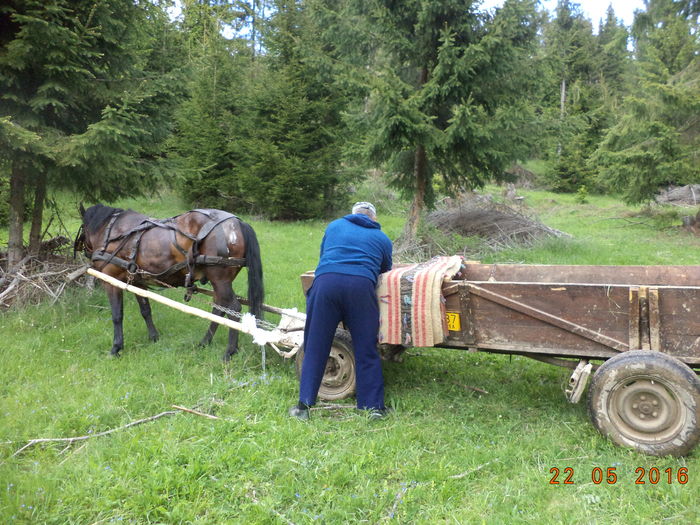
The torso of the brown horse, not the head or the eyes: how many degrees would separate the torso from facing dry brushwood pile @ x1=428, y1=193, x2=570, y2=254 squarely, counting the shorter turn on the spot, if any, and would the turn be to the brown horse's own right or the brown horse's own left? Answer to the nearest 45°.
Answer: approximately 135° to the brown horse's own right

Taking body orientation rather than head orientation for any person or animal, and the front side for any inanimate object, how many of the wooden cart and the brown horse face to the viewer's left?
2

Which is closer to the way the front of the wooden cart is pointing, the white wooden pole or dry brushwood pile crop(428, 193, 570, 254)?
the white wooden pole

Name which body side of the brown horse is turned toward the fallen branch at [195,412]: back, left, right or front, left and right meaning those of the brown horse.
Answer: left

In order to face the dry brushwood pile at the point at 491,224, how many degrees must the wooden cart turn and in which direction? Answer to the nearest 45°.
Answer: approximately 90° to its right

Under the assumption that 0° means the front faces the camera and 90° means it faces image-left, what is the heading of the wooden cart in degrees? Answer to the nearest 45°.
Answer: approximately 90°

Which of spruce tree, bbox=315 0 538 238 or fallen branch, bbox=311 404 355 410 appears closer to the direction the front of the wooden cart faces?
the fallen branch

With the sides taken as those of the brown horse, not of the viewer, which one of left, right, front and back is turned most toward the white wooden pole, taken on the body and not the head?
left

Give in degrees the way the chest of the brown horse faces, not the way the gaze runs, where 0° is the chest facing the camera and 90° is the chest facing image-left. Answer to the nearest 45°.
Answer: approximately 90°
